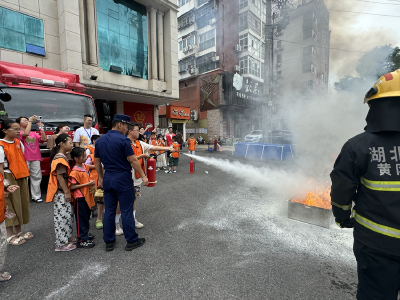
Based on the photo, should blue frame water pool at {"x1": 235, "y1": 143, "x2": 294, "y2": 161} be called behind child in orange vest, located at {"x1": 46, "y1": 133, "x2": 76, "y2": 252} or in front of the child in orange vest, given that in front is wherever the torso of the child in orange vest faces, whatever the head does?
in front

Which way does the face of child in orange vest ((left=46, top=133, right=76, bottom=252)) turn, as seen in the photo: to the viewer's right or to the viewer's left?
to the viewer's right

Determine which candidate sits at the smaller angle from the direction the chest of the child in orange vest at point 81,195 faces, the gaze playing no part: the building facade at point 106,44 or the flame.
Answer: the flame

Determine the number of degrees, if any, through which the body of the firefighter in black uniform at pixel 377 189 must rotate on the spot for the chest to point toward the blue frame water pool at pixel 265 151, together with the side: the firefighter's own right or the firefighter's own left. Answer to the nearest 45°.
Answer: approximately 45° to the firefighter's own left

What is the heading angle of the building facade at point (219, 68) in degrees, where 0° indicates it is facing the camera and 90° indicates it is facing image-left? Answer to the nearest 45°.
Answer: approximately 315°

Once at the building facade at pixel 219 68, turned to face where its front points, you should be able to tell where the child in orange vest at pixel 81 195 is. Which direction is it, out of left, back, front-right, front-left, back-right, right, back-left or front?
front-right

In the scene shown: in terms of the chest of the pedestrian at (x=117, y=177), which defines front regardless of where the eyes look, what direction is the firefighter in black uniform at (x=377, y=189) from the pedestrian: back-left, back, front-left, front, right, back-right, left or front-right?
right

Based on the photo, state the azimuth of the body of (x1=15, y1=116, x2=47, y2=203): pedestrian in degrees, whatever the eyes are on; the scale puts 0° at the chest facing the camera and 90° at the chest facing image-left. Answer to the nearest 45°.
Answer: approximately 315°

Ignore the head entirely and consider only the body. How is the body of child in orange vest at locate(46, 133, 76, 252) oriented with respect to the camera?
to the viewer's right

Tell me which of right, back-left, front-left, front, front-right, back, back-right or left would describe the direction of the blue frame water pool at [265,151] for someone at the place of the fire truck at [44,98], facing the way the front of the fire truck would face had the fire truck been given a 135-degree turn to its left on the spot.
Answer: right

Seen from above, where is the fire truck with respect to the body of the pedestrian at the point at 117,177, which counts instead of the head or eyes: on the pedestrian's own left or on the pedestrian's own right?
on the pedestrian's own left

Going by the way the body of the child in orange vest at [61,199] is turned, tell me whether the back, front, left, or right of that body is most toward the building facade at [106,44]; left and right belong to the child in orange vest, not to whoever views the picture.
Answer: left

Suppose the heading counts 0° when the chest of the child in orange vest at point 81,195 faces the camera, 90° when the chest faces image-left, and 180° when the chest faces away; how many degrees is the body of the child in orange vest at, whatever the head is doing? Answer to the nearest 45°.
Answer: approximately 270°

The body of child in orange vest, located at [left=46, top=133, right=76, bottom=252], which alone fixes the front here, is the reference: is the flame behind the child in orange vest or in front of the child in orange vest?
in front

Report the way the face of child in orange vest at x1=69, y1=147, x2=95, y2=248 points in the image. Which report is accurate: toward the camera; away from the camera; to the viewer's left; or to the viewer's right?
to the viewer's right

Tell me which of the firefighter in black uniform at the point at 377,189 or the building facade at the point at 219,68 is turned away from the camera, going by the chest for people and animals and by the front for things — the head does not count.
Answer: the firefighter in black uniform
